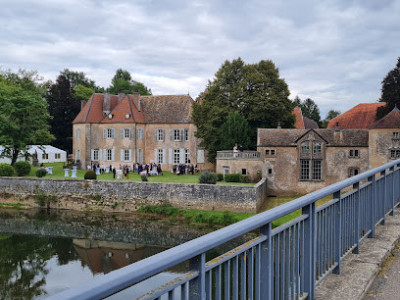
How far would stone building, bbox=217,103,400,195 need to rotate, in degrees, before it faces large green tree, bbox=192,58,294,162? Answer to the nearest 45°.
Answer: approximately 135° to its right

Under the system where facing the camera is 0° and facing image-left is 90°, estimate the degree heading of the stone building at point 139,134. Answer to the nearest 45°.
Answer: approximately 0°

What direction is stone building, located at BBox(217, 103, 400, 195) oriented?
toward the camera

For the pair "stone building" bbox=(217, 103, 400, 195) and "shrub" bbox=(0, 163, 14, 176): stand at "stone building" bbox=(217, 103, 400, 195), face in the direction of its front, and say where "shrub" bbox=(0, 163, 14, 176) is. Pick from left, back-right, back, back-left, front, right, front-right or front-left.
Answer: right

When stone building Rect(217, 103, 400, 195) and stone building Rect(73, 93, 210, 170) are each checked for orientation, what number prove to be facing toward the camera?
2

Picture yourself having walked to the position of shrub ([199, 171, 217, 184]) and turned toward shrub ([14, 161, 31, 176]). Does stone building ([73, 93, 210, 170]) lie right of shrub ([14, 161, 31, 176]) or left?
right

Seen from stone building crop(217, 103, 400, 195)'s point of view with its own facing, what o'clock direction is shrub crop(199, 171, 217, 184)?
The shrub is roughly at 2 o'clock from the stone building.

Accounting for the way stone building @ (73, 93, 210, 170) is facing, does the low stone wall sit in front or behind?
in front

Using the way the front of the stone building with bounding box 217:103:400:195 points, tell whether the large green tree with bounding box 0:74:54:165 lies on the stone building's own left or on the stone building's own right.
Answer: on the stone building's own right

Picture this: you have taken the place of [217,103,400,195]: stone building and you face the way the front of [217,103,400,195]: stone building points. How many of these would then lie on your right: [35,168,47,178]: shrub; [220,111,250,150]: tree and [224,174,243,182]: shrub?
3

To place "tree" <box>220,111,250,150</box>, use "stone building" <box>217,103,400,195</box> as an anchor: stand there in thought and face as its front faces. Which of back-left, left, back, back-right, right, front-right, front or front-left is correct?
right

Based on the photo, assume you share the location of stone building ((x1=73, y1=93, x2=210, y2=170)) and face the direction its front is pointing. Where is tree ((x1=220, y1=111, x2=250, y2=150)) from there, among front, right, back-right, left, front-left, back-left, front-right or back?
front-left
